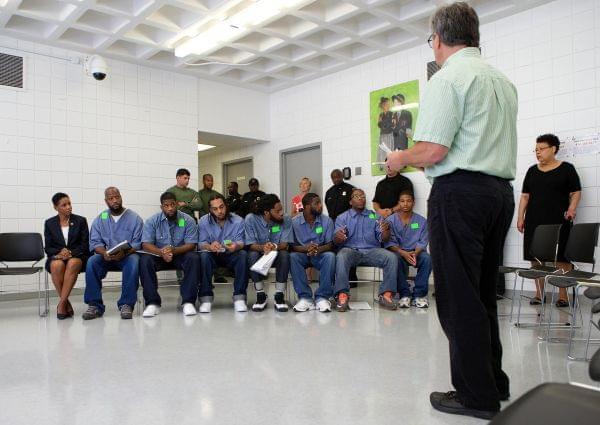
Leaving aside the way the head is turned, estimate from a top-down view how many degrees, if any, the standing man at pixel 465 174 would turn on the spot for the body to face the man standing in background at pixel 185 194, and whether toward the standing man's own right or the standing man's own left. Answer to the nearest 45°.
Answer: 0° — they already face them

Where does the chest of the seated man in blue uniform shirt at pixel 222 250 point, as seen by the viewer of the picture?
toward the camera

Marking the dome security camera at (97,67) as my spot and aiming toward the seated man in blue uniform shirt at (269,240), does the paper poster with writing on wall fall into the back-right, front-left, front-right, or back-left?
front-left

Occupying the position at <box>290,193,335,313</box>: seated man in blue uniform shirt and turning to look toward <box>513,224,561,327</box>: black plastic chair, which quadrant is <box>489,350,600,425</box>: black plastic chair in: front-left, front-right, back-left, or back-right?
front-right

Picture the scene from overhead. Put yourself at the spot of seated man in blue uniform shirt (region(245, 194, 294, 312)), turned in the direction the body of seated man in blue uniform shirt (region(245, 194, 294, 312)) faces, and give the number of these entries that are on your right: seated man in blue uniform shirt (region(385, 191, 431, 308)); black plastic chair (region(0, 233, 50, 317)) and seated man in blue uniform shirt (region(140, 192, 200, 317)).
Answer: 2

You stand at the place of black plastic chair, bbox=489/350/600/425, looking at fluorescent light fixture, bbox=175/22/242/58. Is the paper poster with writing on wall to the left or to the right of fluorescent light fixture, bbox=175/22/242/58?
right

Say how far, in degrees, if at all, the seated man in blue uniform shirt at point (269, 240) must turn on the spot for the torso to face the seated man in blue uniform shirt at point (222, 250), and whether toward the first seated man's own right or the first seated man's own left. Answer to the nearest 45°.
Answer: approximately 90° to the first seated man's own right

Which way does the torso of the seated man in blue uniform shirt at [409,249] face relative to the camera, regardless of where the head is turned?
toward the camera

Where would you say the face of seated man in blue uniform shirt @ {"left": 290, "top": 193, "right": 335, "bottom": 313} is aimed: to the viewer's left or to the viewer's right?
to the viewer's right

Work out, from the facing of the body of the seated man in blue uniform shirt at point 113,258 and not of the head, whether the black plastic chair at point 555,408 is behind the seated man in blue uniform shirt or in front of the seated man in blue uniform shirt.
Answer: in front

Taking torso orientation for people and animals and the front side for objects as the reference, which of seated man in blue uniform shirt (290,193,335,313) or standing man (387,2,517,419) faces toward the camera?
the seated man in blue uniform shirt

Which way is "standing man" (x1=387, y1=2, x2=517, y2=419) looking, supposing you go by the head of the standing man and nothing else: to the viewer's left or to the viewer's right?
to the viewer's left

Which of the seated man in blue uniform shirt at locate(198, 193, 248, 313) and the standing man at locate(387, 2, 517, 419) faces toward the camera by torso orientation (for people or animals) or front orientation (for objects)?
the seated man in blue uniform shirt

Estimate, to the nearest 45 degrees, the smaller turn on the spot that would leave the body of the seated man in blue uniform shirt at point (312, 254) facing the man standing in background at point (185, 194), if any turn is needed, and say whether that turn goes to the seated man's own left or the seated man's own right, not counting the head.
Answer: approximately 135° to the seated man's own right

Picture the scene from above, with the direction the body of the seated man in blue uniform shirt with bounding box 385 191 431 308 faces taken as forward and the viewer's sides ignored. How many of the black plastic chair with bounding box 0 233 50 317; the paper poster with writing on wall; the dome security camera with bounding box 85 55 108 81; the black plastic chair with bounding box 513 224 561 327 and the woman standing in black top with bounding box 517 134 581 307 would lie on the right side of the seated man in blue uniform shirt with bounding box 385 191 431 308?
2

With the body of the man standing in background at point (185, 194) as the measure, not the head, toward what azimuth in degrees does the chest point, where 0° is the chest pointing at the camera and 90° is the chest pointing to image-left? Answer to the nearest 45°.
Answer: approximately 315°

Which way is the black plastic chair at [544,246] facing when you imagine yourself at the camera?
facing the viewer and to the left of the viewer

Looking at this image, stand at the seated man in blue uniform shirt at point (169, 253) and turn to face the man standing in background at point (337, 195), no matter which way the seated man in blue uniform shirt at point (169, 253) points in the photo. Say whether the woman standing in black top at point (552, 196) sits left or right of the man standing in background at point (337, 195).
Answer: right

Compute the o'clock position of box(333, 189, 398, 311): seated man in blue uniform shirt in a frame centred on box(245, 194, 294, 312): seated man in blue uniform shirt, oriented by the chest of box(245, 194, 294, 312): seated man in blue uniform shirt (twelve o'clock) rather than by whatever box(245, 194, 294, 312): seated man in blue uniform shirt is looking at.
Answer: box(333, 189, 398, 311): seated man in blue uniform shirt is roughly at 9 o'clock from box(245, 194, 294, 312): seated man in blue uniform shirt.

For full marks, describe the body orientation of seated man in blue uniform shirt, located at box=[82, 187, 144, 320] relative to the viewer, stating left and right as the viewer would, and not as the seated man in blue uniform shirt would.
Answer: facing the viewer
